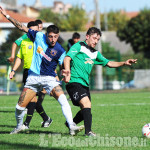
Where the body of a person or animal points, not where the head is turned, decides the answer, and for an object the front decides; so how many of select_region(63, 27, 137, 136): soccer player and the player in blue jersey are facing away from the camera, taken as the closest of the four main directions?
0

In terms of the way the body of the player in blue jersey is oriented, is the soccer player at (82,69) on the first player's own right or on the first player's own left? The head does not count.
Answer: on the first player's own left

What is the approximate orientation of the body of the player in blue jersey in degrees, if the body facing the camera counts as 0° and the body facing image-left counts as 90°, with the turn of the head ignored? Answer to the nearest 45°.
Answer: approximately 0°
